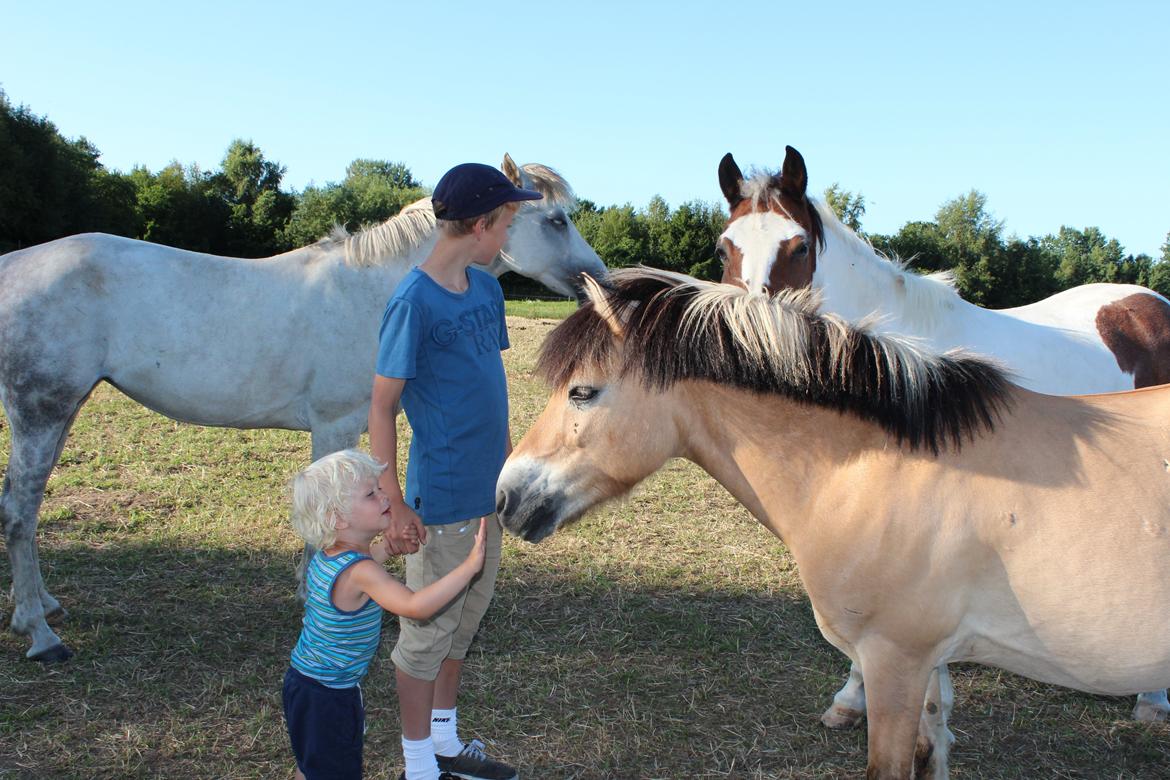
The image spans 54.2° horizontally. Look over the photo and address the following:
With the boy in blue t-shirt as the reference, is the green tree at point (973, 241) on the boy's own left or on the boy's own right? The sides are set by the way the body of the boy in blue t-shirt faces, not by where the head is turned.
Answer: on the boy's own left

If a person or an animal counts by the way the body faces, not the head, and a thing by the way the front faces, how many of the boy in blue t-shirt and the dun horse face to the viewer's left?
1

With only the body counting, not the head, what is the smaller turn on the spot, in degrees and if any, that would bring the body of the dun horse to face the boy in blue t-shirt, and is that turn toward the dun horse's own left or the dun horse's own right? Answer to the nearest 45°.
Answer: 0° — it already faces them

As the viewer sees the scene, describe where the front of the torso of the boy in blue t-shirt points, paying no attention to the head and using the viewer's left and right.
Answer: facing the viewer and to the right of the viewer

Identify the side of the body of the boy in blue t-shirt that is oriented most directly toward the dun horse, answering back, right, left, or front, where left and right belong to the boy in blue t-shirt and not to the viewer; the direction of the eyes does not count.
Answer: front

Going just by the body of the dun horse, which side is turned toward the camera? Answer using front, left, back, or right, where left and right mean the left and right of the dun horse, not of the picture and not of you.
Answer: left

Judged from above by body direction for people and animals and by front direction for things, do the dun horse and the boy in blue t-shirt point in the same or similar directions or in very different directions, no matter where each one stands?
very different directions

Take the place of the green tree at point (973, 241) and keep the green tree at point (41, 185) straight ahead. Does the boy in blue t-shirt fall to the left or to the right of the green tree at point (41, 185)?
left

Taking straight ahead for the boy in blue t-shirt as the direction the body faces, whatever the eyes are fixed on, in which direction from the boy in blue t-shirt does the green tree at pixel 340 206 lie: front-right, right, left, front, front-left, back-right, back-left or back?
back-left

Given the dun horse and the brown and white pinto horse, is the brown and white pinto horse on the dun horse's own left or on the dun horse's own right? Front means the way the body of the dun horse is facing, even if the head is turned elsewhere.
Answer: on the dun horse's own right

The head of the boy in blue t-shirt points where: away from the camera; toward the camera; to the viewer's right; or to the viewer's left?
to the viewer's right

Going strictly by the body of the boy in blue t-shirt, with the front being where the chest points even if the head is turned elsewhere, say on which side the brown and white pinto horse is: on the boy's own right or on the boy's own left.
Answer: on the boy's own left
